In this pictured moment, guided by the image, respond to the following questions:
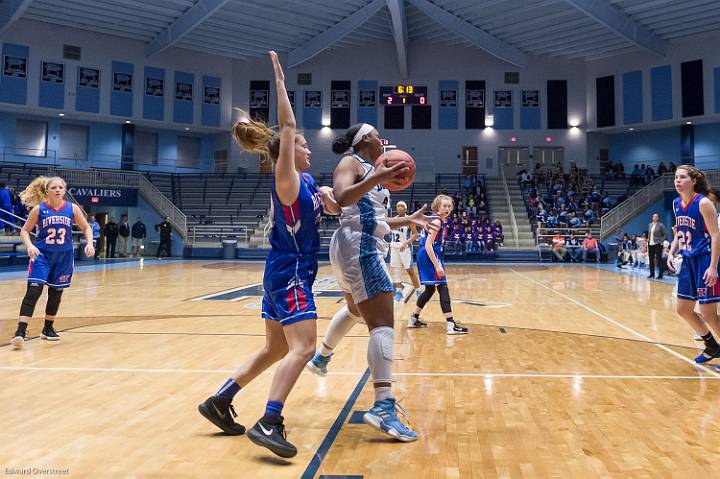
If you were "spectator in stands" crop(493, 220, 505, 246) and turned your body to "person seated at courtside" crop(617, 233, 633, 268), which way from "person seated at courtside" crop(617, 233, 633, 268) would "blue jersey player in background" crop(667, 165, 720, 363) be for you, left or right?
right

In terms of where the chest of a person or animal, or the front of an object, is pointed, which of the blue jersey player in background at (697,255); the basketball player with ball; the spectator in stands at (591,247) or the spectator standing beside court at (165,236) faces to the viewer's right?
the basketball player with ball

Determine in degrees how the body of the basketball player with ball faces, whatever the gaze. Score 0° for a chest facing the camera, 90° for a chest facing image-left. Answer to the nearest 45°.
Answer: approximately 270°

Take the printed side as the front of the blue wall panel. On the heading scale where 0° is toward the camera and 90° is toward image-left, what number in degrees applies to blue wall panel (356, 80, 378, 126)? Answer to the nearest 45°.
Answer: approximately 0°

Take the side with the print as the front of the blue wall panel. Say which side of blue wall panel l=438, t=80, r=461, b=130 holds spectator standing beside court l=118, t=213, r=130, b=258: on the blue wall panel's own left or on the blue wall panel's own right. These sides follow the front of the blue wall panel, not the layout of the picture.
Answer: on the blue wall panel's own right

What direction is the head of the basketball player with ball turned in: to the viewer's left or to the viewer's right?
to the viewer's right
